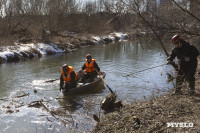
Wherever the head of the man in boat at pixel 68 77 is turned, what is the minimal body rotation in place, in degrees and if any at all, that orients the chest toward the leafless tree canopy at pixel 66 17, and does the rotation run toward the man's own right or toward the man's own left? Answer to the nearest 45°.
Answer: approximately 135° to the man's own right

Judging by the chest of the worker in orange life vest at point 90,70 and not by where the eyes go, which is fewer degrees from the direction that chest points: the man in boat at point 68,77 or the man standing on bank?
the man in boat

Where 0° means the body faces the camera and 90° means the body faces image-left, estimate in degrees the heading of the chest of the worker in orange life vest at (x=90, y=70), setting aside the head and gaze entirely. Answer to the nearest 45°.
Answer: approximately 45°

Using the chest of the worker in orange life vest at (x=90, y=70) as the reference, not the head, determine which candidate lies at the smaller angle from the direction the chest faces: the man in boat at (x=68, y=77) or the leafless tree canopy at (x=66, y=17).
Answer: the man in boat

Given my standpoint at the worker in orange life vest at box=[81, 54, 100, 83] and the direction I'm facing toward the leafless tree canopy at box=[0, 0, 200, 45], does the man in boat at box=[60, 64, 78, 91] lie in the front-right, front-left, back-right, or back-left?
back-left

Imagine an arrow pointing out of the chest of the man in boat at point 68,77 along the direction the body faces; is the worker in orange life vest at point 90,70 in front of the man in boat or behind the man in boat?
behind

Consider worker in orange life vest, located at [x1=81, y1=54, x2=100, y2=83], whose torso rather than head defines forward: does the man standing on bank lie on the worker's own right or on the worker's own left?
on the worker's own left

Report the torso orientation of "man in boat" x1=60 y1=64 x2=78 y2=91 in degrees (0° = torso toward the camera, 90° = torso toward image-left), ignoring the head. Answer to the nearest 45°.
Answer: approximately 45°

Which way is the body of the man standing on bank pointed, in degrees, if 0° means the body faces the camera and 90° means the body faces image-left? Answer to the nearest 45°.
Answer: approximately 45°
